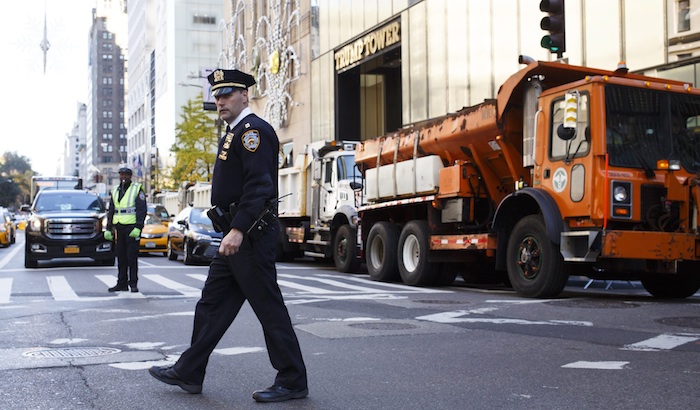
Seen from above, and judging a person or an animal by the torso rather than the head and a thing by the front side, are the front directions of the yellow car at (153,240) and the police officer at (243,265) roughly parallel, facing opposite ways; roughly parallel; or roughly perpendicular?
roughly perpendicular

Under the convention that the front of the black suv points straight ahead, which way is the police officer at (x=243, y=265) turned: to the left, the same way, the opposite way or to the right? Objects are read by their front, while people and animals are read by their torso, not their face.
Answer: to the right

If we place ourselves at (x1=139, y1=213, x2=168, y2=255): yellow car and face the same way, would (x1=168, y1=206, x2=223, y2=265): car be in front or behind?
in front

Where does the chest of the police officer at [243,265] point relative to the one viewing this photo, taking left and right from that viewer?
facing to the left of the viewer

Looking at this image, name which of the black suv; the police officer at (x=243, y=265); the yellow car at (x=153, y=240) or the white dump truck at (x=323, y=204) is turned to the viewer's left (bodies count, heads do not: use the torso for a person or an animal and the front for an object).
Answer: the police officer

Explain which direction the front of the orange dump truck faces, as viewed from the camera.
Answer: facing the viewer and to the right of the viewer

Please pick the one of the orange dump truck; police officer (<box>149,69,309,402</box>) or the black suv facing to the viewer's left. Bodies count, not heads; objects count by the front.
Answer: the police officer

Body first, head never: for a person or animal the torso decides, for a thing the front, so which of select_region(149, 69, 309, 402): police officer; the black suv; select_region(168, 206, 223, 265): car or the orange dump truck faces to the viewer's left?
the police officer

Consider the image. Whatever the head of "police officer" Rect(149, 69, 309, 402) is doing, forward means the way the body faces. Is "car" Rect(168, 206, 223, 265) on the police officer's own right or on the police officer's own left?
on the police officer's own right

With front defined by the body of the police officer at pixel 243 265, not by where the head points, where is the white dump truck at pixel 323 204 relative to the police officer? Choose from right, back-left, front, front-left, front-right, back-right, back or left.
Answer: right

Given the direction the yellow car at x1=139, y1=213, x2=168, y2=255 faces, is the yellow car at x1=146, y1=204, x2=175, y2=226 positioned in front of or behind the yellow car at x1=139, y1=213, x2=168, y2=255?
behind

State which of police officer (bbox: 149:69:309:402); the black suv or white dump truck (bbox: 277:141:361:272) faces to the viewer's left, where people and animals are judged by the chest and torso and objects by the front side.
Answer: the police officer

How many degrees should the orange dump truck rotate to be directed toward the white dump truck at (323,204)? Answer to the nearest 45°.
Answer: approximately 180°
